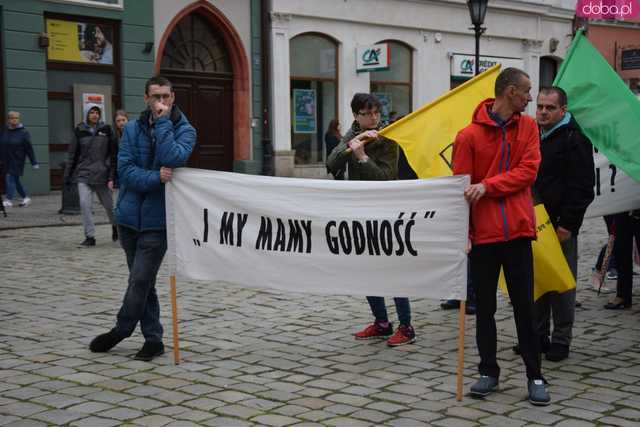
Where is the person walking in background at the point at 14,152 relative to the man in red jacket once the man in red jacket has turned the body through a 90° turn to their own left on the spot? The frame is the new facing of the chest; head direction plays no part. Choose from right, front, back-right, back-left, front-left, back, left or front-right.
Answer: back-left

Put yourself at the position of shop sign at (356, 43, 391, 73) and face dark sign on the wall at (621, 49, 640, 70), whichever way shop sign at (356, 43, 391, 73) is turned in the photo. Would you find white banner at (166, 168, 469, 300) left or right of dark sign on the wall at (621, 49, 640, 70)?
right

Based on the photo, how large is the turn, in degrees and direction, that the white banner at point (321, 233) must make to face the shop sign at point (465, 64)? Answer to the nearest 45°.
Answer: approximately 180°

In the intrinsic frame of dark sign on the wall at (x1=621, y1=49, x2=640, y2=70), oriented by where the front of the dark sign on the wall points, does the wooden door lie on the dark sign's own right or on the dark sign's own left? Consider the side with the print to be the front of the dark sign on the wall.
on the dark sign's own right

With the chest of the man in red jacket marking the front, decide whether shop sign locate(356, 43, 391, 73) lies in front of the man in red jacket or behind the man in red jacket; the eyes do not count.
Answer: behind

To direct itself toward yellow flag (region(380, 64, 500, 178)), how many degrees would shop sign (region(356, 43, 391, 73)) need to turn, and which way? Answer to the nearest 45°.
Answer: approximately 45° to its left
